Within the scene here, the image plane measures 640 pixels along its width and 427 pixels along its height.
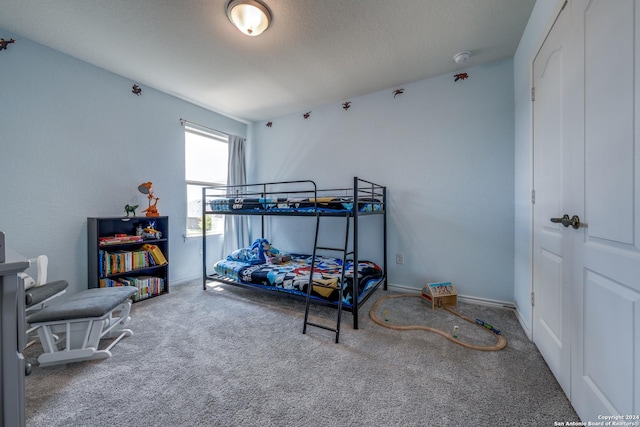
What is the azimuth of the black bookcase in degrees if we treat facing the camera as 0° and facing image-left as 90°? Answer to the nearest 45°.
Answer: approximately 315°

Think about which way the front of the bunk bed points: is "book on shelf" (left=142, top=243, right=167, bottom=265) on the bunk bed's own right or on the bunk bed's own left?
on the bunk bed's own right

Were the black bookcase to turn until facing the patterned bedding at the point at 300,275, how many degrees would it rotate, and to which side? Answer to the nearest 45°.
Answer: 0° — it already faces it

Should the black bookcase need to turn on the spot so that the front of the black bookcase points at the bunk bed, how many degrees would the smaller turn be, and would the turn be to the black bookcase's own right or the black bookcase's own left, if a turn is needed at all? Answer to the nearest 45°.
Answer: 0° — it already faces it

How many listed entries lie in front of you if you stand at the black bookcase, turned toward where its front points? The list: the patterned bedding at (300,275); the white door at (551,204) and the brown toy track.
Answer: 3
